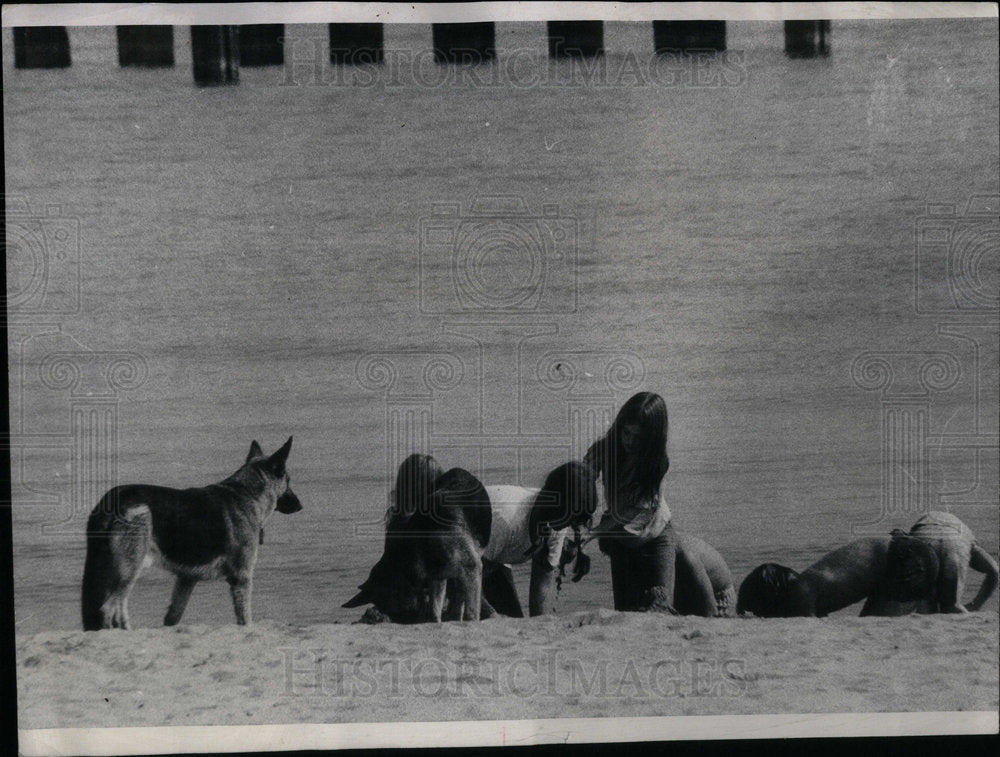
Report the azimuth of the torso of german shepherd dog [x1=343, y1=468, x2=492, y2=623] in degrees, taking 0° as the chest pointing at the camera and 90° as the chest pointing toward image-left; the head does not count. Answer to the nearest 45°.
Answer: approximately 45°

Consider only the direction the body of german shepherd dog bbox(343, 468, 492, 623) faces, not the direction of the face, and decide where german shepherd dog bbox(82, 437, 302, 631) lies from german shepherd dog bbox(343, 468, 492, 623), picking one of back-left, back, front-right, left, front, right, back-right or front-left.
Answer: front-right
